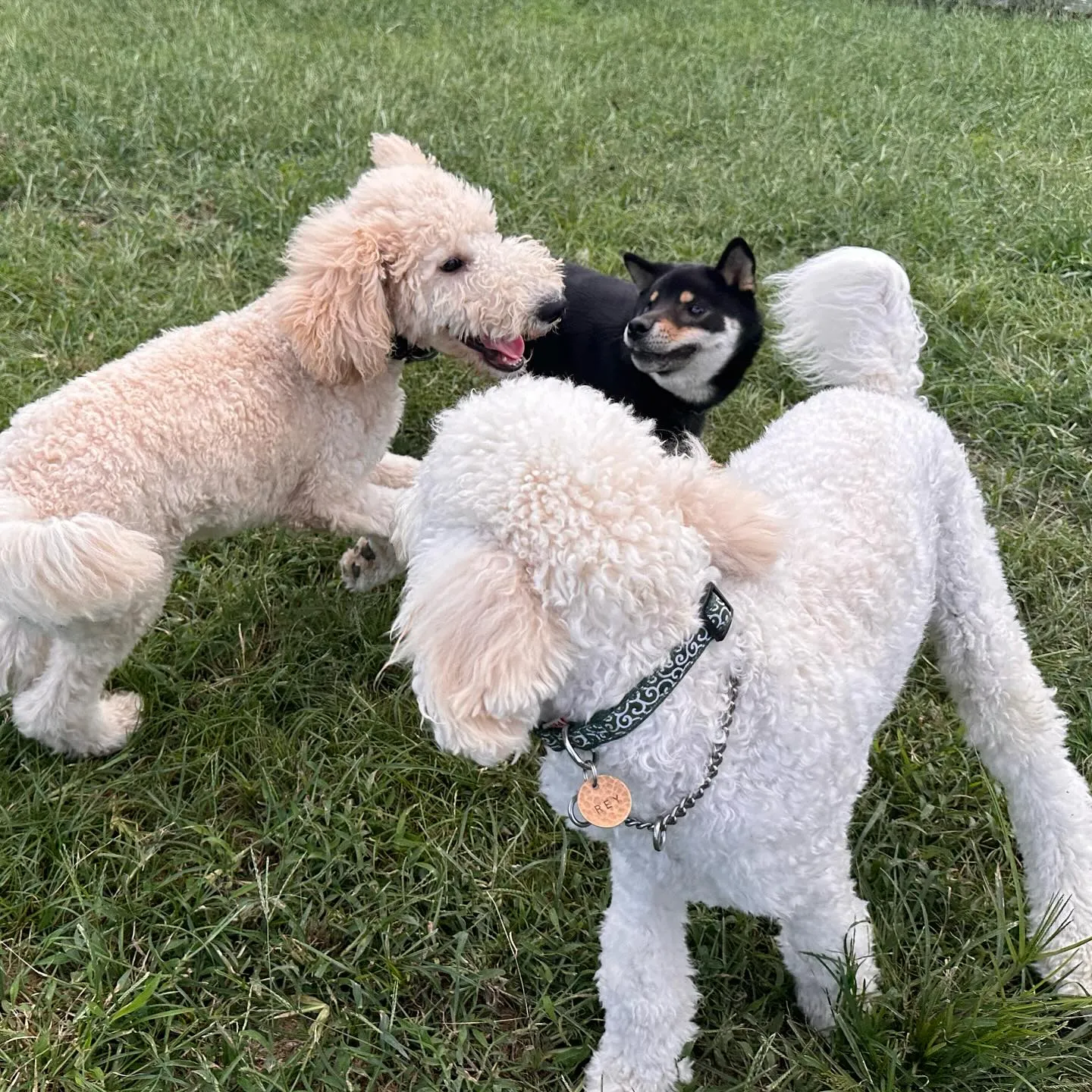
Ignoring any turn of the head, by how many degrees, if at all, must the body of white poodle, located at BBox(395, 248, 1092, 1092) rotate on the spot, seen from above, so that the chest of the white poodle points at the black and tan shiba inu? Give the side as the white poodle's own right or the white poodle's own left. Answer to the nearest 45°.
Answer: approximately 135° to the white poodle's own right

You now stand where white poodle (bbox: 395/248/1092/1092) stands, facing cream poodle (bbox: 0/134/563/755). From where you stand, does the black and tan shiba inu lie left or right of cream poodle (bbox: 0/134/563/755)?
right

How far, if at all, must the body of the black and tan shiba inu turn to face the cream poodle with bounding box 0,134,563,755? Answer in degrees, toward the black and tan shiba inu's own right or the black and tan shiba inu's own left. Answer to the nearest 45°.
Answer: approximately 90° to the black and tan shiba inu's own right

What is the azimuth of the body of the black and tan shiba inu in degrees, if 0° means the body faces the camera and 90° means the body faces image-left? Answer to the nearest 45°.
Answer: approximately 315°

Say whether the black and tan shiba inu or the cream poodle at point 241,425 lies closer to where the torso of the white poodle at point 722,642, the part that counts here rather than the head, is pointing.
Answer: the cream poodle

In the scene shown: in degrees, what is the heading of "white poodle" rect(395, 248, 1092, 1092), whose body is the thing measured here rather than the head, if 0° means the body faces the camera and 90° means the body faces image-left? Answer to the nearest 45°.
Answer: approximately 45°
